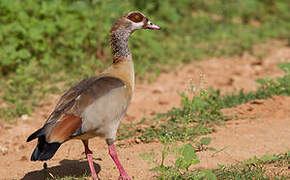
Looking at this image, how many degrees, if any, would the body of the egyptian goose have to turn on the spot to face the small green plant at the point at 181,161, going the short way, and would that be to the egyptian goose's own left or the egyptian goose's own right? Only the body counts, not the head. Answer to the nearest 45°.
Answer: approximately 45° to the egyptian goose's own right

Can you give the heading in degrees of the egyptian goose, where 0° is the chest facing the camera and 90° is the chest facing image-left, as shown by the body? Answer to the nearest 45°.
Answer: approximately 270°
